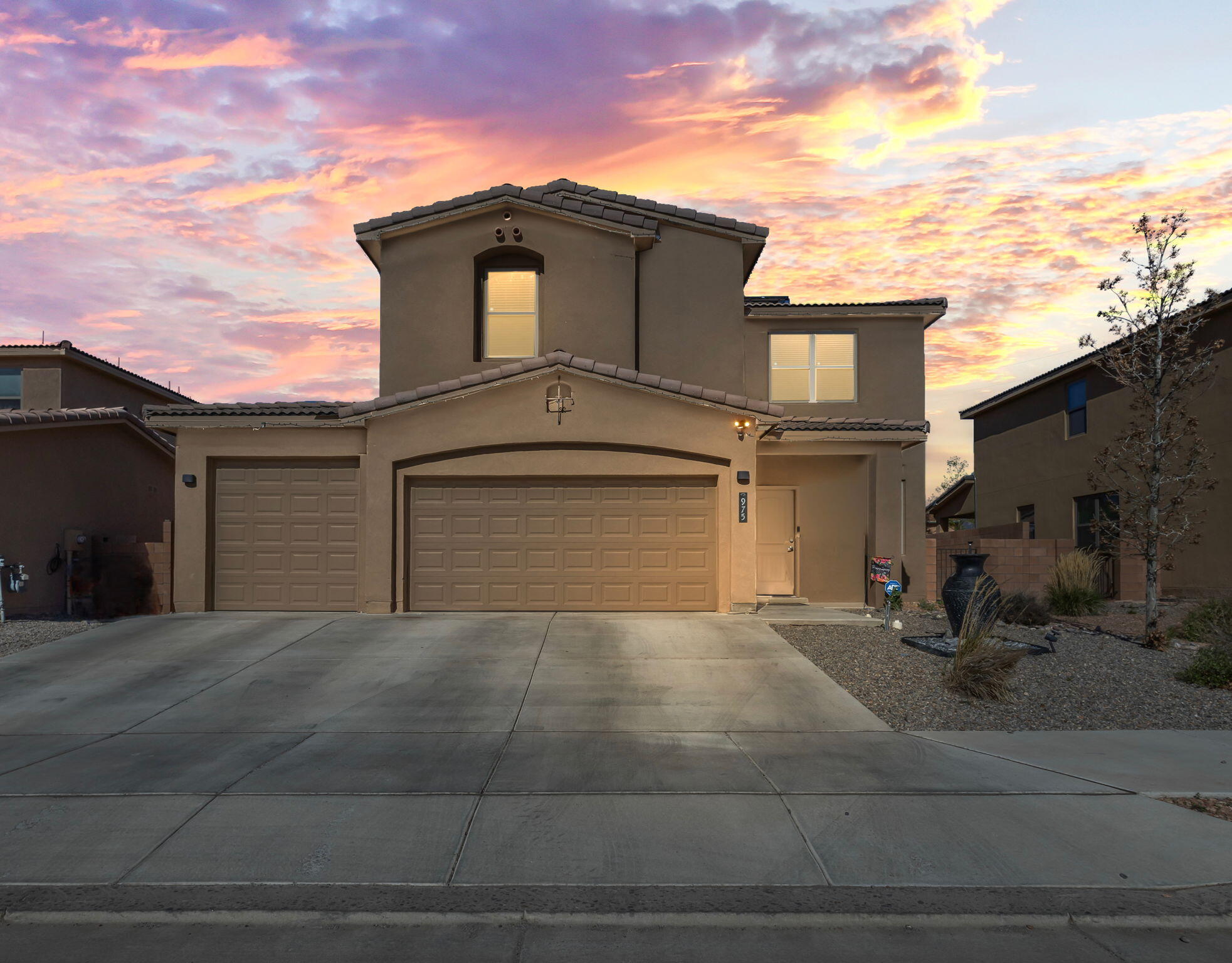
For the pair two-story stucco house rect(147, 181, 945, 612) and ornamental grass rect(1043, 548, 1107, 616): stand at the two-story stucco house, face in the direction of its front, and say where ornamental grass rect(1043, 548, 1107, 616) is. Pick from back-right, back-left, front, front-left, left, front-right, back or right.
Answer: left

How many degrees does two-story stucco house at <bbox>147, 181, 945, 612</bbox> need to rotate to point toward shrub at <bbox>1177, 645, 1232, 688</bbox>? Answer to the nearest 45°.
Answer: approximately 45° to its left

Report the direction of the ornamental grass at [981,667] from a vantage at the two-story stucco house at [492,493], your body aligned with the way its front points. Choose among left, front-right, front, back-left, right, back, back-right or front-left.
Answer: front-left

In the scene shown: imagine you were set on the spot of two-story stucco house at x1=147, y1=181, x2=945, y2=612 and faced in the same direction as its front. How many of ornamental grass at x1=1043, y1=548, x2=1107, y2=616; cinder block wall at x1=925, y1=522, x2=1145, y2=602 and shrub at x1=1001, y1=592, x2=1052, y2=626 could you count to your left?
3

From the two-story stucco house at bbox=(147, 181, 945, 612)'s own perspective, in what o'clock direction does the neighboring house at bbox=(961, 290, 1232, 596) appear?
The neighboring house is roughly at 8 o'clock from the two-story stucco house.

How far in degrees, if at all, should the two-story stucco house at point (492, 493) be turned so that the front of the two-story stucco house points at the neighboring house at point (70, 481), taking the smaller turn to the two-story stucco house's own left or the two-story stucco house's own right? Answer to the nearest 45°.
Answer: approximately 135° to the two-story stucco house's own right

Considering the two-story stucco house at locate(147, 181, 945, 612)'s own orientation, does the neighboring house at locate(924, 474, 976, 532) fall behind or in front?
behind

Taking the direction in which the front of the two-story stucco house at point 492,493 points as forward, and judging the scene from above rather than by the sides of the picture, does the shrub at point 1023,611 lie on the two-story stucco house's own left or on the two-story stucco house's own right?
on the two-story stucco house's own left

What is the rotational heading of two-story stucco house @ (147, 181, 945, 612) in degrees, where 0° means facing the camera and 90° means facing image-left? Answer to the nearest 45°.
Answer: approximately 0°
